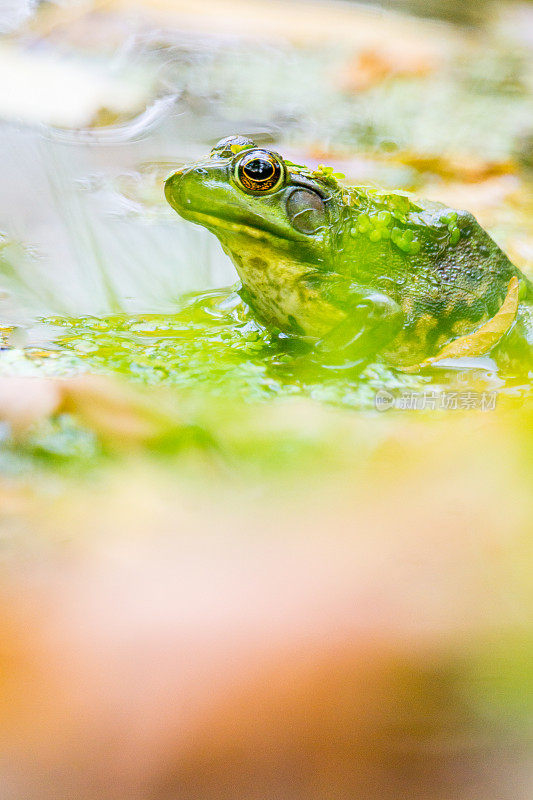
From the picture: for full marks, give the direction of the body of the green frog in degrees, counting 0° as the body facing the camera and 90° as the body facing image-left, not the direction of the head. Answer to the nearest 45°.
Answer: approximately 90°
